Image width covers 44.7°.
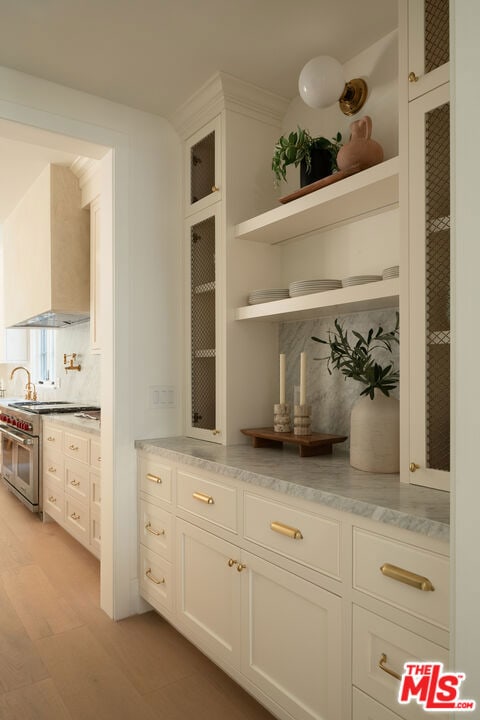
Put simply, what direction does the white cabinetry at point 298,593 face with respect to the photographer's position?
facing the viewer and to the left of the viewer

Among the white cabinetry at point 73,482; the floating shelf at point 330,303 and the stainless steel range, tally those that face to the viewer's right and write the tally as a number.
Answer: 0

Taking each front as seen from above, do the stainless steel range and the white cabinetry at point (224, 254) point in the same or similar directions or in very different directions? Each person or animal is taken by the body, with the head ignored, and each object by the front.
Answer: same or similar directions

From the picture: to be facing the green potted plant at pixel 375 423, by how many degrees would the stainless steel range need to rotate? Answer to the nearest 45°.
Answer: approximately 45° to its left

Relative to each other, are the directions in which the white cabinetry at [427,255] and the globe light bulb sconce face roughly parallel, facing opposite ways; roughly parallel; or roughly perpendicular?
roughly parallel

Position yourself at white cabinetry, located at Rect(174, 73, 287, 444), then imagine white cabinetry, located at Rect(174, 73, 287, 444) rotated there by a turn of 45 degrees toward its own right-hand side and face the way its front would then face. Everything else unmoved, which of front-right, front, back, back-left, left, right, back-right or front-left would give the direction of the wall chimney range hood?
front-right

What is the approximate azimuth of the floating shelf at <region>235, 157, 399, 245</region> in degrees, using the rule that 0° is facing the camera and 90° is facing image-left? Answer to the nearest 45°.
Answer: approximately 45°
